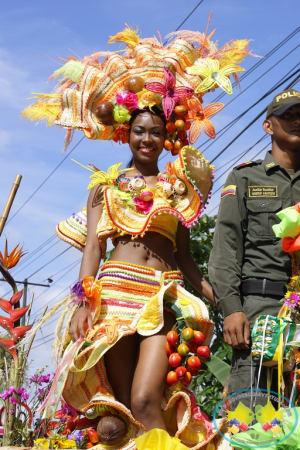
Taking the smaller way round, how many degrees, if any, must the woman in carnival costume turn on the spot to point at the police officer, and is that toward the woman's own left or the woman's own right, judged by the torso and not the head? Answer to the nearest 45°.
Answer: approximately 45° to the woman's own left

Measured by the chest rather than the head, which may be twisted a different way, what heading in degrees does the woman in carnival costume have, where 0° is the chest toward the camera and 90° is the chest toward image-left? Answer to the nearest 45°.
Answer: approximately 0°

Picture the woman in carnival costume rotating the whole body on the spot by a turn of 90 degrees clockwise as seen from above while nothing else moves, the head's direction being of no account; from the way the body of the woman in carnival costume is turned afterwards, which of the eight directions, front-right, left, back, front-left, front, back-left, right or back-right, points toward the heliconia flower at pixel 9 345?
front-right

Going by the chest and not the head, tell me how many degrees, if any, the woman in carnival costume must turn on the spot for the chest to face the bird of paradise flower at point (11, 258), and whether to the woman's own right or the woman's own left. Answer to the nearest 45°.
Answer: approximately 135° to the woman's own right

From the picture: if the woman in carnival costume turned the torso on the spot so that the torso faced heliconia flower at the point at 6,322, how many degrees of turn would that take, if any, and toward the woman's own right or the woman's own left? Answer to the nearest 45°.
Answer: approximately 135° to the woman's own right
